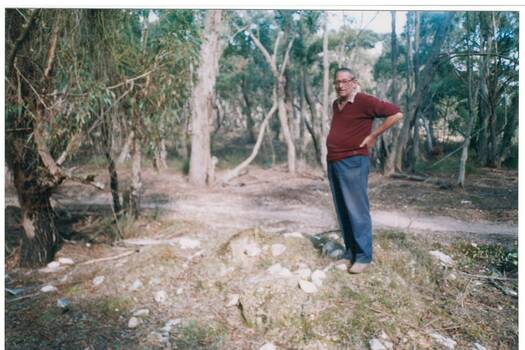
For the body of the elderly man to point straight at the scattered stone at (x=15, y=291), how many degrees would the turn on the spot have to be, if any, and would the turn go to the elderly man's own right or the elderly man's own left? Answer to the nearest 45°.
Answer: approximately 45° to the elderly man's own right

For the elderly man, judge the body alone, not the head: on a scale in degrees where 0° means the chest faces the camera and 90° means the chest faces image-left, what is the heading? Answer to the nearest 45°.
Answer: approximately 45°

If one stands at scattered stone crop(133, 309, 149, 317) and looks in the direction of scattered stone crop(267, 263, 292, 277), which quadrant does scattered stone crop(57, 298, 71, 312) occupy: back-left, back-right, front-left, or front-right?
back-left

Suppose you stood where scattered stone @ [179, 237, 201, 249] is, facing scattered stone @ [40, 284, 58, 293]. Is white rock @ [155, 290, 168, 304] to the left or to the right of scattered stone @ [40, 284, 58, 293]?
left

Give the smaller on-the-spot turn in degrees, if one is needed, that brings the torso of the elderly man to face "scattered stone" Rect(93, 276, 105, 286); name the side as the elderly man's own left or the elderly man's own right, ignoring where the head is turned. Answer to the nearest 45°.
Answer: approximately 45° to the elderly man's own right
